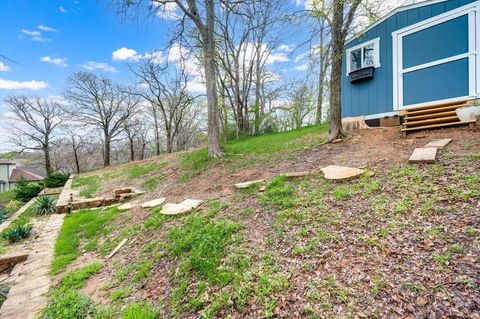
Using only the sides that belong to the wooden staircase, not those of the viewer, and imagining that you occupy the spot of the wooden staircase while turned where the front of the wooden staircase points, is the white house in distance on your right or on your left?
on your right

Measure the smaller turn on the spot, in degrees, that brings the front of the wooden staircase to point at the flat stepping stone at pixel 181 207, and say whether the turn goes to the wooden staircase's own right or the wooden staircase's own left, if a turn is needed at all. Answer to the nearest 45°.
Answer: approximately 45° to the wooden staircase's own right

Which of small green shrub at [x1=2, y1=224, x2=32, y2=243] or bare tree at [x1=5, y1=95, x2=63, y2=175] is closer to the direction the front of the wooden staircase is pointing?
the small green shrub

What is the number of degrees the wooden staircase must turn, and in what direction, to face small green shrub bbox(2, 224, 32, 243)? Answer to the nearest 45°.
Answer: approximately 45° to its right

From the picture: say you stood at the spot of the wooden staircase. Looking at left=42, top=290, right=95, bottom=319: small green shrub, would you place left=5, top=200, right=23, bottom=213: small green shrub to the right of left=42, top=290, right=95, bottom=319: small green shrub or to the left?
right
